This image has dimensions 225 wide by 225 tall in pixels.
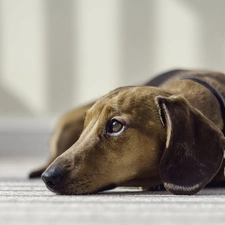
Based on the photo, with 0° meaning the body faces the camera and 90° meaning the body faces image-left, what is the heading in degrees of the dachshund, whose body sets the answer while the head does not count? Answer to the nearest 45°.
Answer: approximately 45°
